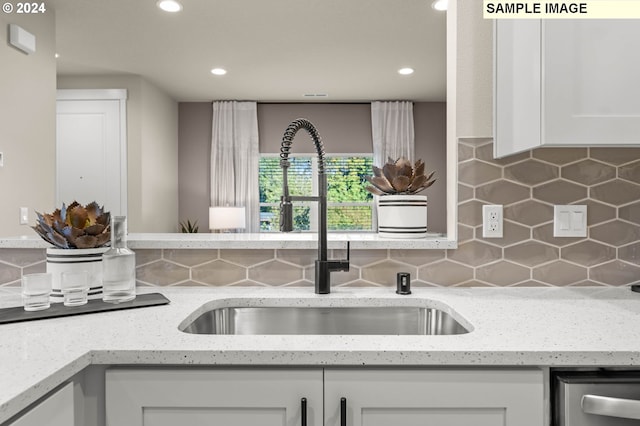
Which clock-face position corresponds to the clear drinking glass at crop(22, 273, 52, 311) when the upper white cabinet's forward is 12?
The clear drinking glass is roughly at 2 o'clock from the upper white cabinet.

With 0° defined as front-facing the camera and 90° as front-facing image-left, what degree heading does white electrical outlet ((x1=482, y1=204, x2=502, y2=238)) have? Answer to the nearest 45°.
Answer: approximately 0°

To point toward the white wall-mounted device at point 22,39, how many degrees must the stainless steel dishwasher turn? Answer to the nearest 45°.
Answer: approximately 90° to its right

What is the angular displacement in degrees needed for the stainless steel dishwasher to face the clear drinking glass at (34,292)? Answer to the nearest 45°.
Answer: approximately 90° to its right

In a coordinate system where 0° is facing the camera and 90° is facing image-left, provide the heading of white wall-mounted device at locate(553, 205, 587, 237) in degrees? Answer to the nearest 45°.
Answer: approximately 0°

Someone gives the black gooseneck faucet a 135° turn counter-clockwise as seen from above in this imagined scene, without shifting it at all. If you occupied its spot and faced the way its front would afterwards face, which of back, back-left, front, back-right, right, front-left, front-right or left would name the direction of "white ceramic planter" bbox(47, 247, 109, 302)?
back

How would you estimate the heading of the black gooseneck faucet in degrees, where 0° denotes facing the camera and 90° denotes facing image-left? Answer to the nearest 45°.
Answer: approximately 45°

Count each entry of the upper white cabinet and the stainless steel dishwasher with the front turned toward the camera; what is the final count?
2

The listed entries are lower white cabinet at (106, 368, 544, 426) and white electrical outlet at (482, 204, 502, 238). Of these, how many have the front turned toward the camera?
2

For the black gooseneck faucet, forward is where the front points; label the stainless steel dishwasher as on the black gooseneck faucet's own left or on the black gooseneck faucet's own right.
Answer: on the black gooseneck faucet's own left

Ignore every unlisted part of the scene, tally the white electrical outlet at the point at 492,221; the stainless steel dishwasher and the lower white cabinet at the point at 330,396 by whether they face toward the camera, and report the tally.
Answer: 3
